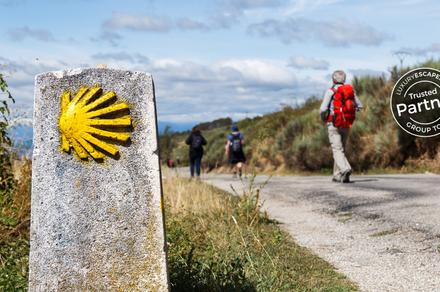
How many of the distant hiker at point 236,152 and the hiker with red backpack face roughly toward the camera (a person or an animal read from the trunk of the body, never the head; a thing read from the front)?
0

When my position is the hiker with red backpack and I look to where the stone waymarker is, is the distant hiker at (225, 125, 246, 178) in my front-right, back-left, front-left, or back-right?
back-right

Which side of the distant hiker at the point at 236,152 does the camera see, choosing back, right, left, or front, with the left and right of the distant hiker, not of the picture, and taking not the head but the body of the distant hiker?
back

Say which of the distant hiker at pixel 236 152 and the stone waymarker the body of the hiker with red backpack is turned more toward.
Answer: the distant hiker

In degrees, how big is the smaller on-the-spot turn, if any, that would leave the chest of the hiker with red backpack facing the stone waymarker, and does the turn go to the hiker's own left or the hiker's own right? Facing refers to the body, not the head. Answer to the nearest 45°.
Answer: approximately 135° to the hiker's own left

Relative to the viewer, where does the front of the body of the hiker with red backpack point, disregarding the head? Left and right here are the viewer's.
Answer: facing away from the viewer and to the left of the viewer

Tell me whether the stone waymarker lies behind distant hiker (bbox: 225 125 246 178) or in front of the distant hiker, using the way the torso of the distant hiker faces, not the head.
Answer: behind
